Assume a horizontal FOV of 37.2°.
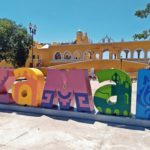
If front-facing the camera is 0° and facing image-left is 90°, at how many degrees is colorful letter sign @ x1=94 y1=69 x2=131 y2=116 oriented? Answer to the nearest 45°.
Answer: approximately 0°

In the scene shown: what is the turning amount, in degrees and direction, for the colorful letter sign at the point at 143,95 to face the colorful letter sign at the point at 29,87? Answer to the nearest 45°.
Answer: approximately 90° to its right

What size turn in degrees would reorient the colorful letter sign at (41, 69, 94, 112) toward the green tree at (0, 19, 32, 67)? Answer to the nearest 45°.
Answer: approximately 180°

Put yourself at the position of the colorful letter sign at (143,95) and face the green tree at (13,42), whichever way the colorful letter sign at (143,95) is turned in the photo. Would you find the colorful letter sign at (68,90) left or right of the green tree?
left

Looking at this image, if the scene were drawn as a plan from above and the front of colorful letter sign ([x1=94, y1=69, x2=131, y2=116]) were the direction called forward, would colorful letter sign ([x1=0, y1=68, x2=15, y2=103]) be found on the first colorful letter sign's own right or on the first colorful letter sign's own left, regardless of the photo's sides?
on the first colorful letter sign's own right

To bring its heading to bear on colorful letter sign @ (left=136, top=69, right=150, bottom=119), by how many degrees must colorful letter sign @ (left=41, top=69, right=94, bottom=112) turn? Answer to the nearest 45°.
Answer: approximately 45° to its left

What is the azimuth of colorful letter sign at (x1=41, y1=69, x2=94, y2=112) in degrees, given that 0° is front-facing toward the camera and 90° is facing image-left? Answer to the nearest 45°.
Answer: approximately 0°
